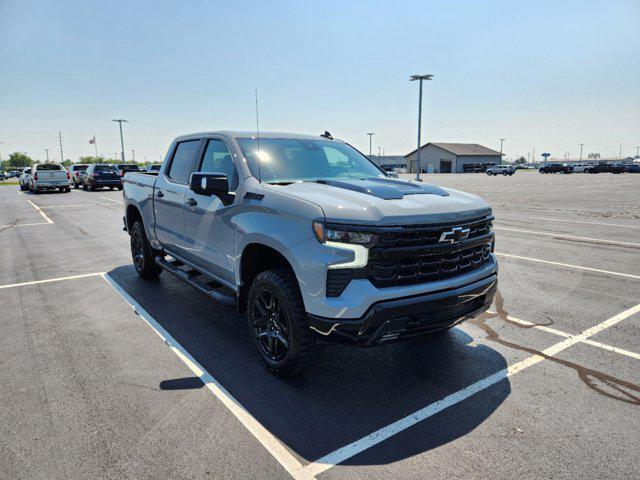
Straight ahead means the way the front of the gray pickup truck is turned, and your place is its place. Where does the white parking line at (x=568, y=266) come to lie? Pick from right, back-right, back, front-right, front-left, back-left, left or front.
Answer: left

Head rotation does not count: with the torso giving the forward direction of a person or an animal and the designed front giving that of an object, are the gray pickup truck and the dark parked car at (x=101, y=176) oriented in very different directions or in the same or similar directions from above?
very different directions

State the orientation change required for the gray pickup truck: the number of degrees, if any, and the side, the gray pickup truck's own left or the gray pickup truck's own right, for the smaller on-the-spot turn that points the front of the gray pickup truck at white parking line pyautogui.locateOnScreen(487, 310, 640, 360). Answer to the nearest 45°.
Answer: approximately 45° to the gray pickup truck's own left

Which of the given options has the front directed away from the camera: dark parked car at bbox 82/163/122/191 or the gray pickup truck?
the dark parked car

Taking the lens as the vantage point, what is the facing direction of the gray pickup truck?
facing the viewer and to the right of the viewer

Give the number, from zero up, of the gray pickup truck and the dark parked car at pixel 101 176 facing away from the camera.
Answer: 1

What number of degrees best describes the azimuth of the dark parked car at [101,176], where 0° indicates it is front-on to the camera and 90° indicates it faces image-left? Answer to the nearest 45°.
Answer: approximately 180°

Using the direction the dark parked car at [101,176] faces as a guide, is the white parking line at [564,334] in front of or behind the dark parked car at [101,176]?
behind

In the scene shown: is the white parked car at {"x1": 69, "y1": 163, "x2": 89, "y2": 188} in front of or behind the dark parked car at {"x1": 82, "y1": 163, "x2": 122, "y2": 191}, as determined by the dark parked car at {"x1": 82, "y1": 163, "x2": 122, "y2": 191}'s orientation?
in front

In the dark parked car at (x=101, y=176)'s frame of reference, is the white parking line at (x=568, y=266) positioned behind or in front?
behind

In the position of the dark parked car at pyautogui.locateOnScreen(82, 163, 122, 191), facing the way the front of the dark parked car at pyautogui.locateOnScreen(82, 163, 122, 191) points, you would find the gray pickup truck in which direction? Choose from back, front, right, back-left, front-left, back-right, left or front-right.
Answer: back

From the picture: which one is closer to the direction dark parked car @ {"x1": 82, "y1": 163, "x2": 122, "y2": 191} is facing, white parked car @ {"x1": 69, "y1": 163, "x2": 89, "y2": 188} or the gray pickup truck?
the white parked car

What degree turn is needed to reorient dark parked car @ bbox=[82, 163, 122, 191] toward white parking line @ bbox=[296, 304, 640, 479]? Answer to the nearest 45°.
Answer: approximately 180°

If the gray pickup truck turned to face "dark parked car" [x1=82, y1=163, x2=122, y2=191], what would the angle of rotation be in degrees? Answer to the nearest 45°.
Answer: approximately 180°
